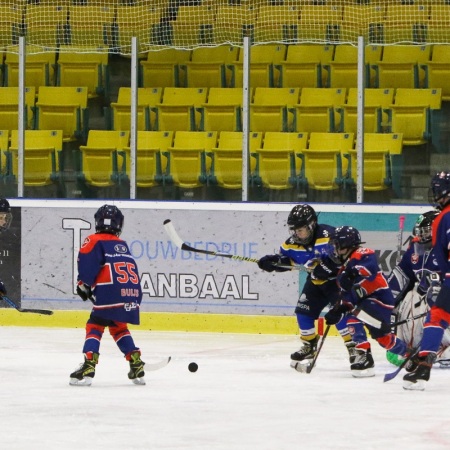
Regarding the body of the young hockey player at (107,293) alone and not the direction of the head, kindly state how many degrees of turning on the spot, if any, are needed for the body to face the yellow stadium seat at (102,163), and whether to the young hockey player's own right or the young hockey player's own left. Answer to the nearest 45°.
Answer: approximately 45° to the young hockey player's own right

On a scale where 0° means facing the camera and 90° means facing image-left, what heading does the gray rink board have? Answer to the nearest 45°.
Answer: approximately 0°

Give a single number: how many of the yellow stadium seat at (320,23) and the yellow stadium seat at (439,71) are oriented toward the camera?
2

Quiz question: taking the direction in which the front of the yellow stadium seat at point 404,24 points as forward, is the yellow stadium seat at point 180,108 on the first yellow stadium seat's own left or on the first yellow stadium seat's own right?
on the first yellow stadium seat's own right

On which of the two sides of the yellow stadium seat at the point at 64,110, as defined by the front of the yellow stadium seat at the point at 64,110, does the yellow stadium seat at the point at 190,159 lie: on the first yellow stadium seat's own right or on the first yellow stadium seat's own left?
on the first yellow stadium seat's own left

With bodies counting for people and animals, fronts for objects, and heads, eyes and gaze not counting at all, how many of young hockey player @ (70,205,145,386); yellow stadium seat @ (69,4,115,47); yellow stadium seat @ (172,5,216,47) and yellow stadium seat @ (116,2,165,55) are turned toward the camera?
3

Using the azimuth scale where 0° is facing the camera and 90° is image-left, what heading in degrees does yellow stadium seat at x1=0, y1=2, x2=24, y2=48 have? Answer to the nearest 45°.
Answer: approximately 0°
